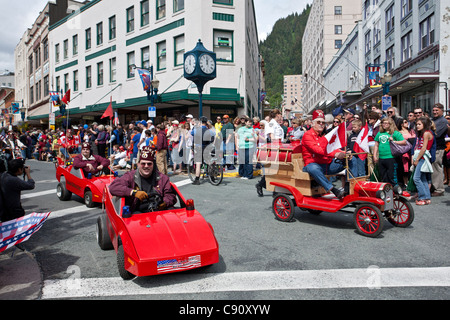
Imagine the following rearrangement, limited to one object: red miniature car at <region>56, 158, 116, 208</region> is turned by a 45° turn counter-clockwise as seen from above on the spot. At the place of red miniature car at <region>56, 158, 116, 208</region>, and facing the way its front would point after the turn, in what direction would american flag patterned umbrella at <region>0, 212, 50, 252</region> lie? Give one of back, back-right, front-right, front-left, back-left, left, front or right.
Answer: right

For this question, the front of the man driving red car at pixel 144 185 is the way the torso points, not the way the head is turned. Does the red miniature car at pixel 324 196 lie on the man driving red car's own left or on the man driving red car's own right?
on the man driving red car's own left

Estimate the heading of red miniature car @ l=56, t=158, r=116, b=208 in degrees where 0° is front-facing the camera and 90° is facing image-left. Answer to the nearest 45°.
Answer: approximately 315°

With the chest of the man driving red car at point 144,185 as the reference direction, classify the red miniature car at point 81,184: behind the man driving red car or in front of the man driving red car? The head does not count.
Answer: behind

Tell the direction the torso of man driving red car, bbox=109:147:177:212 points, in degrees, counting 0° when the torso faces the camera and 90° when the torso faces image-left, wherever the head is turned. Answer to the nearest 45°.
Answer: approximately 0°

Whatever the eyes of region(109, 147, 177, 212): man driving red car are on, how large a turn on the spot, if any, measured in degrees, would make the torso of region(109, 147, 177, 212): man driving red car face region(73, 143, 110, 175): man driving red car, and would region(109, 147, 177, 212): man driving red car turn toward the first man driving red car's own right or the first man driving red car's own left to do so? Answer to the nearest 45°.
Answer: approximately 180°

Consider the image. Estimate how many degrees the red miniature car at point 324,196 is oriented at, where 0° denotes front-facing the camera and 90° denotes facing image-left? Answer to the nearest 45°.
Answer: approximately 315°

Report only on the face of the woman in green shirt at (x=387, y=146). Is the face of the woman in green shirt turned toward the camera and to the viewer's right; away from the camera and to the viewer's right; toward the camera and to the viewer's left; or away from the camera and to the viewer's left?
toward the camera and to the viewer's left

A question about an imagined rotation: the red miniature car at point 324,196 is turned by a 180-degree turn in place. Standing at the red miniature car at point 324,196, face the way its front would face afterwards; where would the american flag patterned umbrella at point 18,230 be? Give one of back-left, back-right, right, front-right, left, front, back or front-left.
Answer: left
